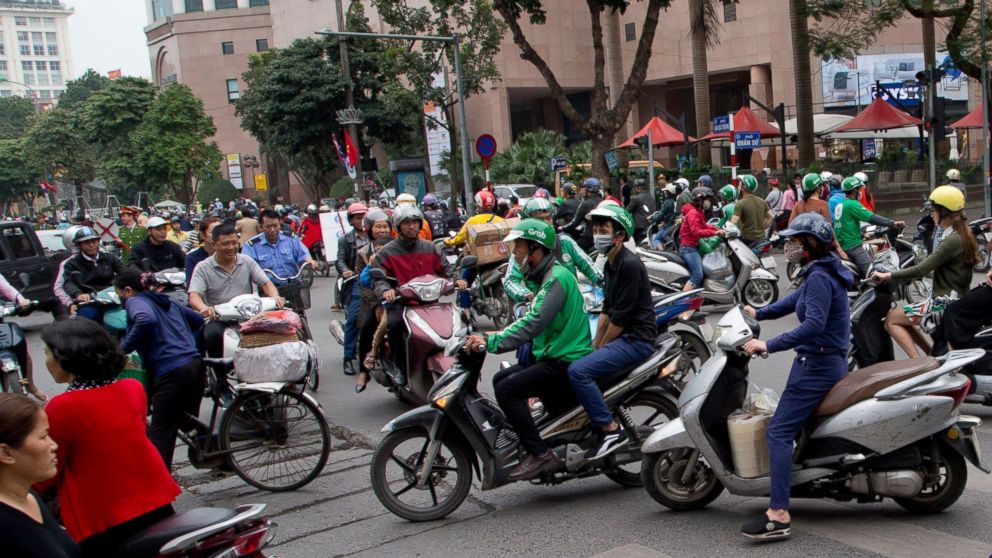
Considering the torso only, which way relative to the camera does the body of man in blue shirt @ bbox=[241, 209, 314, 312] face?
toward the camera

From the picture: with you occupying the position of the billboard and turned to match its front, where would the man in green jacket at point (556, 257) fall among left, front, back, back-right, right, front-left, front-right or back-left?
front

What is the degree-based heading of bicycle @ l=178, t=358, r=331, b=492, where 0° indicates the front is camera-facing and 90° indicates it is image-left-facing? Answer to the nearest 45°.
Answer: approximately 90°

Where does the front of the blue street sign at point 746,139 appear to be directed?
toward the camera

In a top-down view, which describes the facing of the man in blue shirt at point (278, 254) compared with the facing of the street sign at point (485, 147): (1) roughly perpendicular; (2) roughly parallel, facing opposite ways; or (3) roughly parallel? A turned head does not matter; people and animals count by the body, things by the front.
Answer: roughly parallel

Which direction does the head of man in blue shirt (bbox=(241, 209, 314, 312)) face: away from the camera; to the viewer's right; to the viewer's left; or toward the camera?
toward the camera

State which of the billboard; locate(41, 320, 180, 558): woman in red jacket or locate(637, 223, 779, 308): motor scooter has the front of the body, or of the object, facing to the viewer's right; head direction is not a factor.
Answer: the motor scooter

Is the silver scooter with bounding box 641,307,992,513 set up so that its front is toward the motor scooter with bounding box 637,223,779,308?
no

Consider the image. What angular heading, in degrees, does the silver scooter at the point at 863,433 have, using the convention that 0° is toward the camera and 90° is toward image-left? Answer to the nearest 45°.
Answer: approximately 90°

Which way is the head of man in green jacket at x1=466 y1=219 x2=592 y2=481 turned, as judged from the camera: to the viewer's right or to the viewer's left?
to the viewer's left

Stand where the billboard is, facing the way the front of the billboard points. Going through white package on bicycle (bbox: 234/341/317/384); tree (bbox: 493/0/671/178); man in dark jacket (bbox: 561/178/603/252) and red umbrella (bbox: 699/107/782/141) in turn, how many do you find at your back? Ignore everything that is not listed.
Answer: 0

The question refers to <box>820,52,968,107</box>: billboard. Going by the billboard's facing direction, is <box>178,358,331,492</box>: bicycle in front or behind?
in front

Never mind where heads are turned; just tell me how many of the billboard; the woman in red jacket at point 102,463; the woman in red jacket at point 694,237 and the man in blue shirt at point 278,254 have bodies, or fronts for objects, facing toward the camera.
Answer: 2

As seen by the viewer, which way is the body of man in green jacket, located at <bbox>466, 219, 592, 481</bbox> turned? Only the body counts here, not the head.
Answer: to the viewer's left

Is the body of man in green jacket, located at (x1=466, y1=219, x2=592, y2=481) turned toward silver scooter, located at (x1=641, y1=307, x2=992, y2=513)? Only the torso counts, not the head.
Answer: no

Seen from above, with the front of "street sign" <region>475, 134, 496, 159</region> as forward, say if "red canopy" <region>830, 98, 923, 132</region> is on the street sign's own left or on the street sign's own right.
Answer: on the street sign's own left

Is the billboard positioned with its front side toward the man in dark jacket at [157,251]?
yes

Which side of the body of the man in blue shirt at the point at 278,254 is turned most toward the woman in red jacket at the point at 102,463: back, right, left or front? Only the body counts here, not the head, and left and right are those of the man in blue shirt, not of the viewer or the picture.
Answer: front

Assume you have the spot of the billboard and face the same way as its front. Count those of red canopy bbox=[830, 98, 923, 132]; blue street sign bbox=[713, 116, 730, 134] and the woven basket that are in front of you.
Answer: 3

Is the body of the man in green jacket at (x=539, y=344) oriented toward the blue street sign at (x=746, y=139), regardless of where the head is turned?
no
